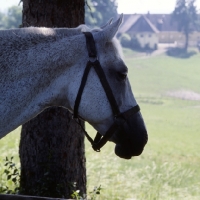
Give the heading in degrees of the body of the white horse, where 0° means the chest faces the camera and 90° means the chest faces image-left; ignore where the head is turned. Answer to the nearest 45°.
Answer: approximately 270°
